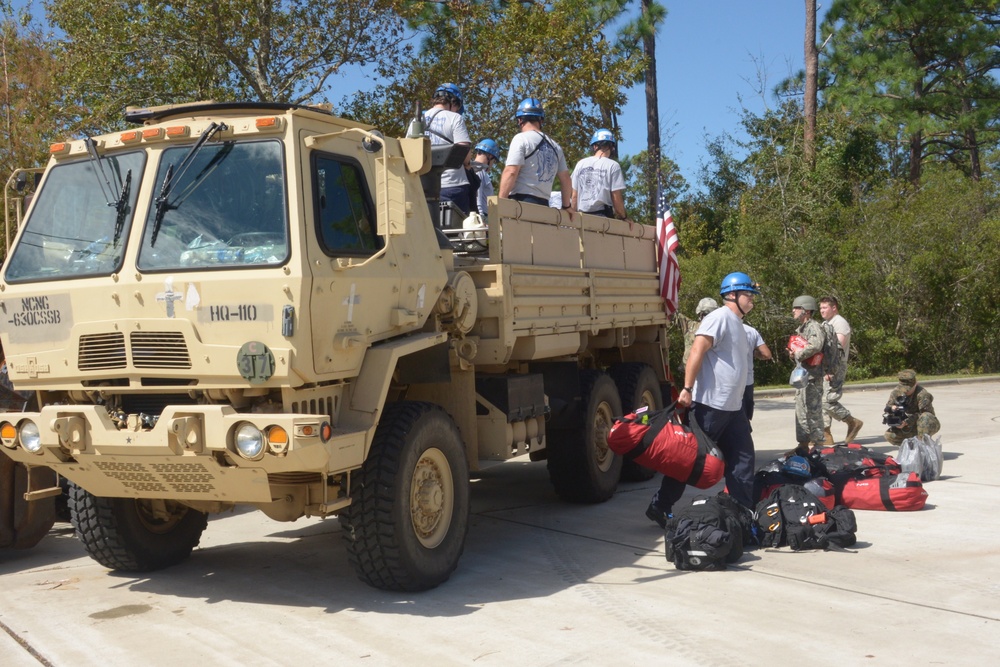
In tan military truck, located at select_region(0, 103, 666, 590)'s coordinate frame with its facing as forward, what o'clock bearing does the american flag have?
The american flag is roughly at 6 o'clock from the tan military truck.

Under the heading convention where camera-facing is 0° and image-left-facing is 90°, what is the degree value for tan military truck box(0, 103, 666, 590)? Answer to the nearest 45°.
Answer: approximately 45°

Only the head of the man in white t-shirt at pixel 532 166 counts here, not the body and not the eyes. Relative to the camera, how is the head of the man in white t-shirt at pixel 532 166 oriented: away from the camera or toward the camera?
away from the camera

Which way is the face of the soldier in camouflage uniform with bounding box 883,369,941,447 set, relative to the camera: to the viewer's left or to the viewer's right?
to the viewer's left

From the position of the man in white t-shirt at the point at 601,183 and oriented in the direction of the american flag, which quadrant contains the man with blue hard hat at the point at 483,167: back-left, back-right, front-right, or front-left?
back-left

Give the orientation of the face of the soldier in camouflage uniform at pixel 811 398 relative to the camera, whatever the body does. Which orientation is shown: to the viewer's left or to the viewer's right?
to the viewer's left

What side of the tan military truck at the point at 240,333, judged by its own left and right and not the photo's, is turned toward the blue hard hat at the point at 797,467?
left

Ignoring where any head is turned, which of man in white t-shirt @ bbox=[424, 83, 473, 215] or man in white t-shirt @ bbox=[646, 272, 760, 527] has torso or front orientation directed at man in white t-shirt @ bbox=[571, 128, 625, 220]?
man in white t-shirt @ bbox=[424, 83, 473, 215]
